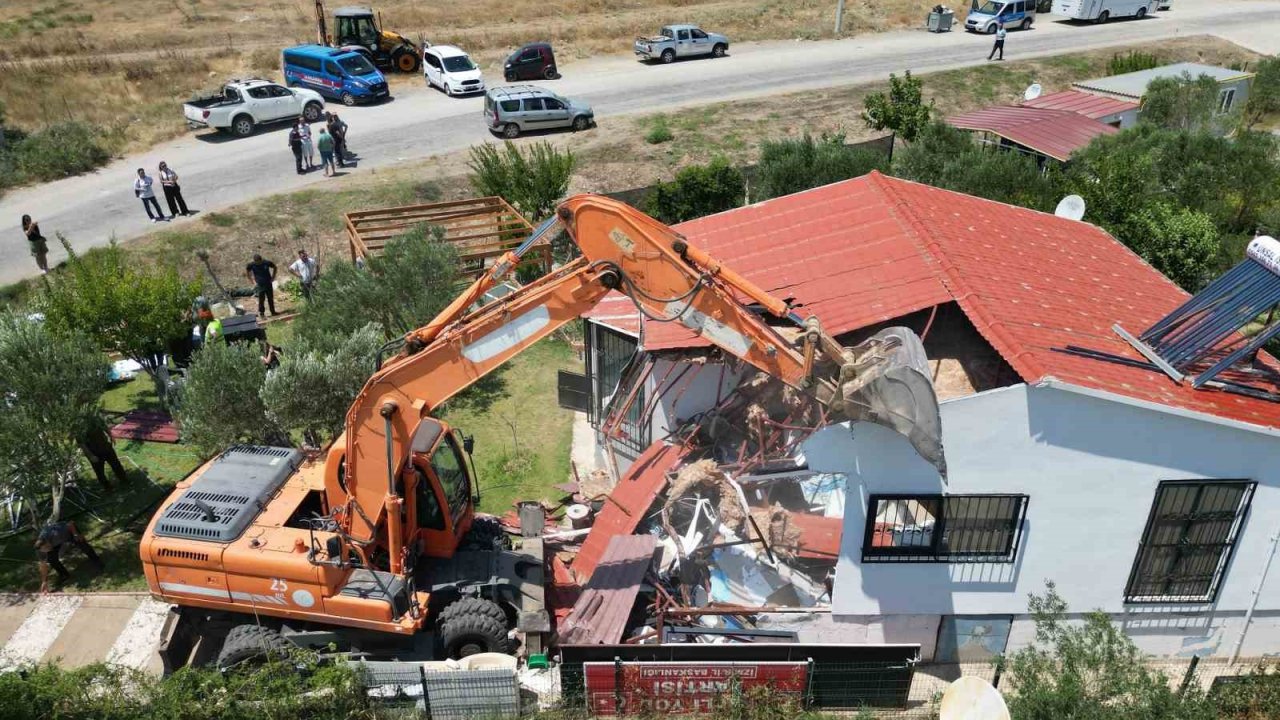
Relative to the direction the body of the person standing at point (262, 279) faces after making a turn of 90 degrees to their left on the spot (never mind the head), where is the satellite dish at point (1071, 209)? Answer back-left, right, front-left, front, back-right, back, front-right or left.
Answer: front-right

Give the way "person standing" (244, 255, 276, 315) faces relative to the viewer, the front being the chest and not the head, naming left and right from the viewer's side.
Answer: facing the viewer

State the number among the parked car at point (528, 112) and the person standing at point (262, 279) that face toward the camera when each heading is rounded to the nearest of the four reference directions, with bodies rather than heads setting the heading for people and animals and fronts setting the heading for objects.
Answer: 1

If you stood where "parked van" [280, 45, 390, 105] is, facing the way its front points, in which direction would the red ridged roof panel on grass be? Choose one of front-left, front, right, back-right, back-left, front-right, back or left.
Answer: front-right

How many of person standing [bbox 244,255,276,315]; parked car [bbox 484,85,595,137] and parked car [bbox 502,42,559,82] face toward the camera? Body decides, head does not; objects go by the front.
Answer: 1

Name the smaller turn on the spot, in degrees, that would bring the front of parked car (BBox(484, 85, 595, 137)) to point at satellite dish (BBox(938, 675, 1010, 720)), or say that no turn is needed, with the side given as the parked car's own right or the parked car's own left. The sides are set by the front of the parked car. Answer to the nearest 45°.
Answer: approximately 90° to the parked car's own right

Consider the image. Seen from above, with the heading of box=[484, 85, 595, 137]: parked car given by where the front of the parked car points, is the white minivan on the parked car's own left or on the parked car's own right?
on the parked car's own left

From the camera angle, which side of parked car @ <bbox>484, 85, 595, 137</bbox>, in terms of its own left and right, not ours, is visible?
right

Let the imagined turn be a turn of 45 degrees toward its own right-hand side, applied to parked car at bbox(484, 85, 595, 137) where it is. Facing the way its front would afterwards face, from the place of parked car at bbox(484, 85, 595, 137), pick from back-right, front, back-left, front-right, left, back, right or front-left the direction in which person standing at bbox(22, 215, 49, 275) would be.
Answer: right

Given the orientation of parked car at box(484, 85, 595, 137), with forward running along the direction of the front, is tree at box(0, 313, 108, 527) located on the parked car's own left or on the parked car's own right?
on the parked car's own right

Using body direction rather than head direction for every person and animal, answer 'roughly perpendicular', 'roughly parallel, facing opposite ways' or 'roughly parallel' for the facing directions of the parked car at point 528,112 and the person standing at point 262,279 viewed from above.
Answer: roughly perpendicular

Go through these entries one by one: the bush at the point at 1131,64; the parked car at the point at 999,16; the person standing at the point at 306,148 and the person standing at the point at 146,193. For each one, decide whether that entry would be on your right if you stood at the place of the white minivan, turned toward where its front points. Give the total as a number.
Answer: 2

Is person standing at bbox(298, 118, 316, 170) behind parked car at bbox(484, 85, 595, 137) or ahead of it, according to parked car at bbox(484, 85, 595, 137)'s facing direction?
behind

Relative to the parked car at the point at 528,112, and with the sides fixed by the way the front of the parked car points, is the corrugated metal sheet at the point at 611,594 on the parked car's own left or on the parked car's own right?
on the parked car's own right

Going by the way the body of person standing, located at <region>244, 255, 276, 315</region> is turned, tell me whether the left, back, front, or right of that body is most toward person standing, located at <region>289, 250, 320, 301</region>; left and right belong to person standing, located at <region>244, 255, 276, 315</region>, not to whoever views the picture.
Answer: left

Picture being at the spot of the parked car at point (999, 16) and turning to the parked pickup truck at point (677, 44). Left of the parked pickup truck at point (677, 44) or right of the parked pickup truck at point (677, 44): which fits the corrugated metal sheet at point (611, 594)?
left

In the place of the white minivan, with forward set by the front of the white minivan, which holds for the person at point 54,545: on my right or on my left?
on my right

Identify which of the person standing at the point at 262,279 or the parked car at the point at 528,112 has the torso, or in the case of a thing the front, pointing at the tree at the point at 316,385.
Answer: the person standing
